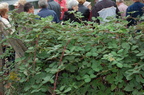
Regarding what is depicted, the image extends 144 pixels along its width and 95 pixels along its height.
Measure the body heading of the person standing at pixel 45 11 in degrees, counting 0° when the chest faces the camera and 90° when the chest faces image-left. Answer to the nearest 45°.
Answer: approximately 180°

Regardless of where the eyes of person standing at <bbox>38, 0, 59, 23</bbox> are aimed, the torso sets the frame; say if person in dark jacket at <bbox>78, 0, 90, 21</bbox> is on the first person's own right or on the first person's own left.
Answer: on the first person's own right
